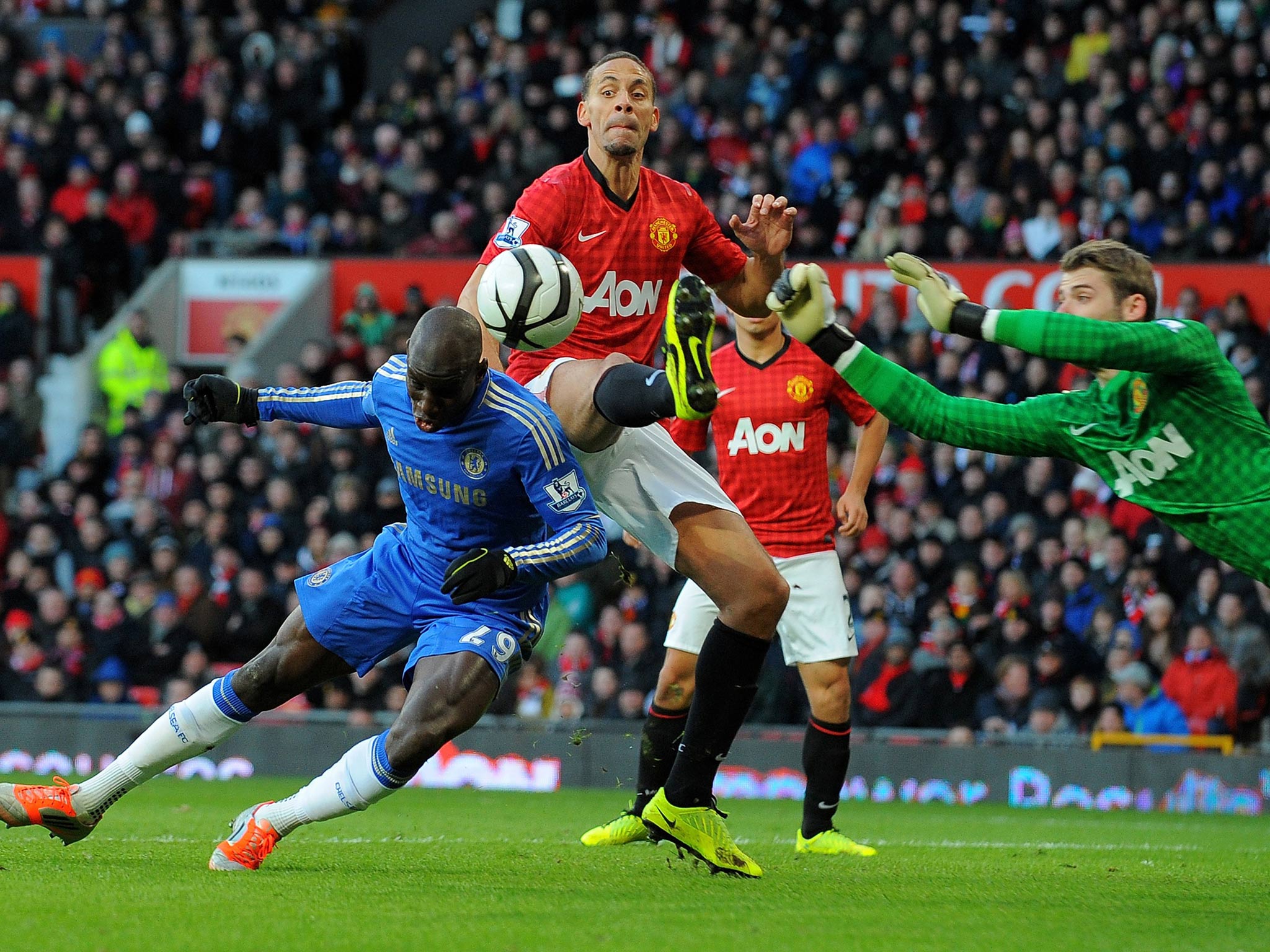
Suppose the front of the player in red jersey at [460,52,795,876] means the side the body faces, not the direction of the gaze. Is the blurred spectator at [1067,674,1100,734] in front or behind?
behind

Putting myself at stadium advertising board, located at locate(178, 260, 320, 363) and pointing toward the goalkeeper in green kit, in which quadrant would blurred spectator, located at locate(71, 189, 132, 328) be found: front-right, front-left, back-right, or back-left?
back-right

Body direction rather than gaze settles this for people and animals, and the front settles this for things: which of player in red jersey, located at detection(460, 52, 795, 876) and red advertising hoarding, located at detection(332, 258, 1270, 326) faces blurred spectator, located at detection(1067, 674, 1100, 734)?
the red advertising hoarding

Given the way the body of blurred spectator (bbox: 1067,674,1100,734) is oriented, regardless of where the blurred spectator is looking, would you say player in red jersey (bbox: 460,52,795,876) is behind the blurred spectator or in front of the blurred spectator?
in front

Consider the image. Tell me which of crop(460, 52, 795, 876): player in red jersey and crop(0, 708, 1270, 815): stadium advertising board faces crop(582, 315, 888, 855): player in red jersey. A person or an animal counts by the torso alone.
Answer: the stadium advertising board

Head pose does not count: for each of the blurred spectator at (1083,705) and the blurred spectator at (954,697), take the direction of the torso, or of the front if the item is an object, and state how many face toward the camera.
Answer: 2

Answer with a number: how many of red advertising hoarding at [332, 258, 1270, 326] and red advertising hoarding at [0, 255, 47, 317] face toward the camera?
2

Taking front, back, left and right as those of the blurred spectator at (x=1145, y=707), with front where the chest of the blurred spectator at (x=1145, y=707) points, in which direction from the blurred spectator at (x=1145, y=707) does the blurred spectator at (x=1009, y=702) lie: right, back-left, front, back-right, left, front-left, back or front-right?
front-right

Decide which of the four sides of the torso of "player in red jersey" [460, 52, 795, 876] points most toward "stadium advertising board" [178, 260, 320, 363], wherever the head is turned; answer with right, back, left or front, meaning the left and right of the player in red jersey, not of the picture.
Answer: back

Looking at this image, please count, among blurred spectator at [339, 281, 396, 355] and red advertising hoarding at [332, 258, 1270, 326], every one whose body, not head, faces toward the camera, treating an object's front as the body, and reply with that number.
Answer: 2
